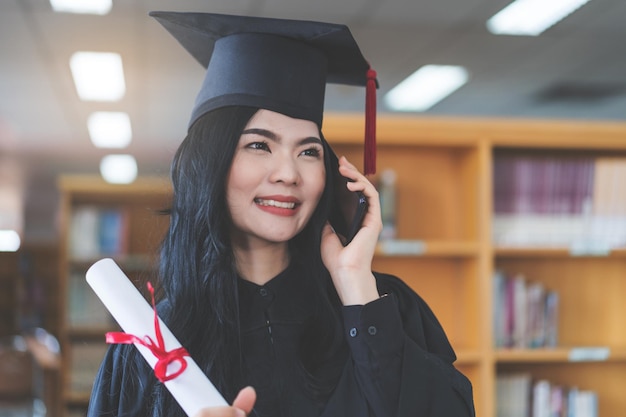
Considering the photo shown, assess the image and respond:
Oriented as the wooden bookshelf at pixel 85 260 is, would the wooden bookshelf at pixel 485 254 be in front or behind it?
in front

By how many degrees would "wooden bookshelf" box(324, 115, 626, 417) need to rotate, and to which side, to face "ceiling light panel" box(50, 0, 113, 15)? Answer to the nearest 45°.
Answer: approximately 90° to its right

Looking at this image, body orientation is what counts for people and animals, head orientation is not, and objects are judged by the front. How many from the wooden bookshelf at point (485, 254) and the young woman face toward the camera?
2

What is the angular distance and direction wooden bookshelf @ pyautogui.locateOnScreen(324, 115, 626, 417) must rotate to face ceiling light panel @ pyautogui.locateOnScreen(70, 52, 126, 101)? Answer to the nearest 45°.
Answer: approximately 135° to its right

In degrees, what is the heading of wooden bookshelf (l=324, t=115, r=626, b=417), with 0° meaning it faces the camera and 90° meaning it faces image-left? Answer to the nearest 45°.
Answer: approximately 0°

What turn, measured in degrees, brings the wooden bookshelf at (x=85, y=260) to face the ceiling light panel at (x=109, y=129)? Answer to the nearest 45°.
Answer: approximately 180°

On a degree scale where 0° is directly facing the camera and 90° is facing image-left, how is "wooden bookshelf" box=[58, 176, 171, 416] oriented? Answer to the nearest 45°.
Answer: approximately 0°

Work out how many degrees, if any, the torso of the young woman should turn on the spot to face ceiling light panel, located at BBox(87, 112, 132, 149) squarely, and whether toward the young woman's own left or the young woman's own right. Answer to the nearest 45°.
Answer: approximately 180°

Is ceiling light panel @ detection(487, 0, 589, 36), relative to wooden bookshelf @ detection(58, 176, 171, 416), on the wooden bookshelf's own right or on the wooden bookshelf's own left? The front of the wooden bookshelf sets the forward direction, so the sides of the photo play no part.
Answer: on the wooden bookshelf's own left
